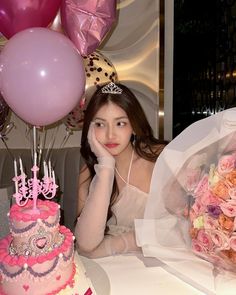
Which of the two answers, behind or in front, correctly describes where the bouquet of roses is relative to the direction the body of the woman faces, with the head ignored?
in front

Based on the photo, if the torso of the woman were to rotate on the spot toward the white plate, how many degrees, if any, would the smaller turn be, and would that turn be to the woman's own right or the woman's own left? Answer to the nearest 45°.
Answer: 0° — they already face it

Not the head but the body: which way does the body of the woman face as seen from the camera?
toward the camera

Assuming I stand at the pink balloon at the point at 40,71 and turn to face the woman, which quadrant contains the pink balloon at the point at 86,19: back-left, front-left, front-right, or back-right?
front-left

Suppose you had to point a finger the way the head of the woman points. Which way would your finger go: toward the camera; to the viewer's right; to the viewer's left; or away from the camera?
toward the camera
